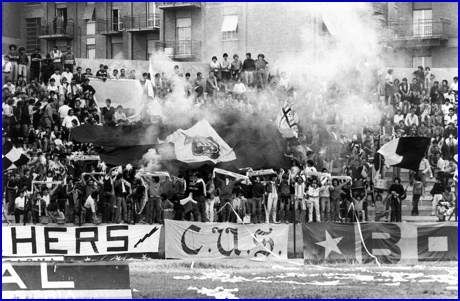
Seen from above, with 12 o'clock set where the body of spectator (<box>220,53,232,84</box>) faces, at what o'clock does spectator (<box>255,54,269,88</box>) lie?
spectator (<box>255,54,269,88</box>) is roughly at 10 o'clock from spectator (<box>220,53,232,84</box>).

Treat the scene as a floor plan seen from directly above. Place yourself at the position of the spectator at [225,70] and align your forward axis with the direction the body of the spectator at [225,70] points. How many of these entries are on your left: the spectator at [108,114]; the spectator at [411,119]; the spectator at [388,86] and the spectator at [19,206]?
2

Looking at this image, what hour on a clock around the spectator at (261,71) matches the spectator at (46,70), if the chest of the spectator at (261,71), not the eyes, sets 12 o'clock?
the spectator at (46,70) is roughly at 3 o'clock from the spectator at (261,71).

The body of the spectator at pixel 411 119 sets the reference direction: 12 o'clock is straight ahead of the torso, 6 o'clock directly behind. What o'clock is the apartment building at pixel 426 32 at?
The apartment building is roughly at 6 o'clock from the spectator.
